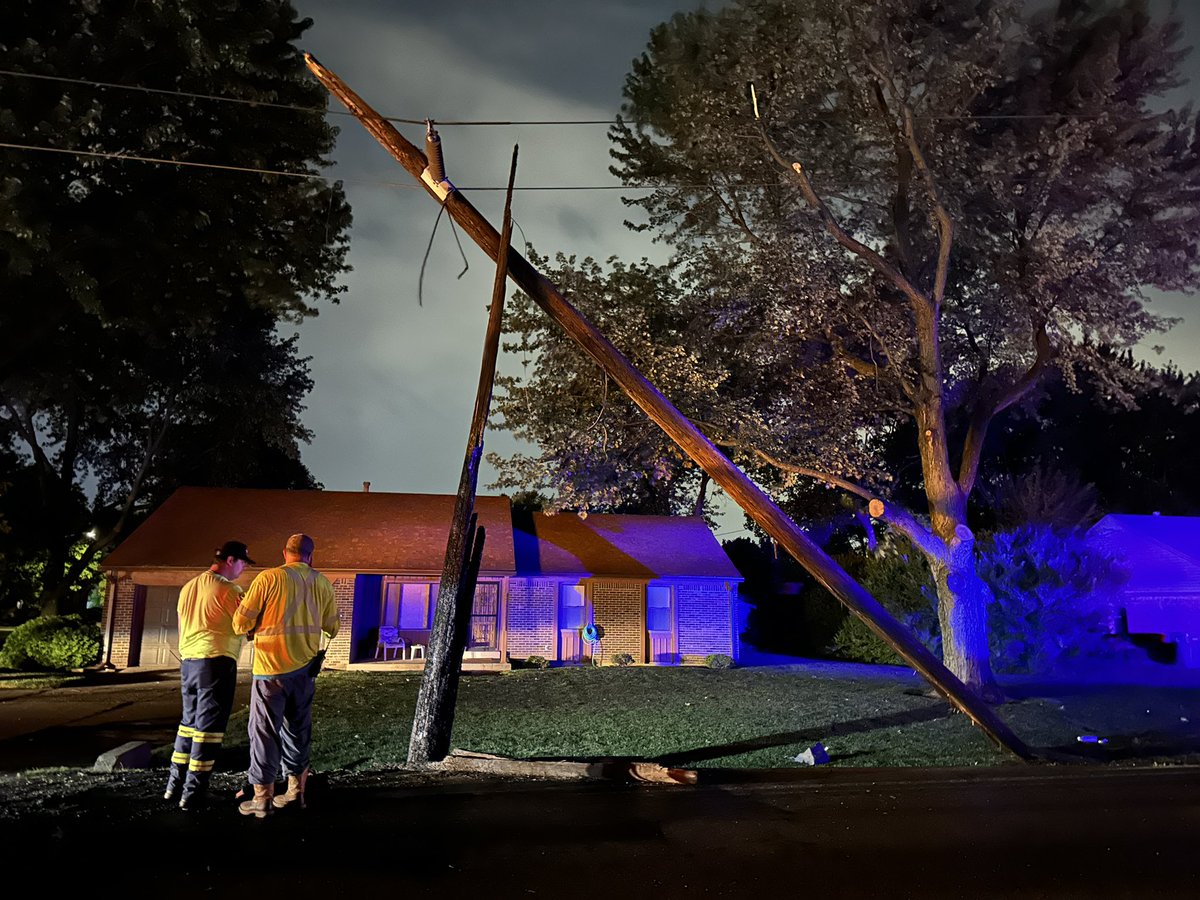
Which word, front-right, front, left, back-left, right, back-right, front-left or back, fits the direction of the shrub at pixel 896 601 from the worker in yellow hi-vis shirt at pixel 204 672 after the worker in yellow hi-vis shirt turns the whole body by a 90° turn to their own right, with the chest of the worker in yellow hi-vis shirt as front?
left

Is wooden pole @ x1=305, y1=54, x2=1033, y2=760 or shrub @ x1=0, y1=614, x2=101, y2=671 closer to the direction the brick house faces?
the wooden pole

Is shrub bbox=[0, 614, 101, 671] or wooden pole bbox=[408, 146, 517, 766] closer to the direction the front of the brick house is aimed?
the wooden pole

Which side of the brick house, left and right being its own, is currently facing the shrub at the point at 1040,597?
left

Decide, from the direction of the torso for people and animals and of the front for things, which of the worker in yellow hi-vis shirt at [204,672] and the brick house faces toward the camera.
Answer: the brick house

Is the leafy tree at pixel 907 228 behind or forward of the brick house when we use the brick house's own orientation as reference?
forward

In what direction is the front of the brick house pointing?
toward the camera

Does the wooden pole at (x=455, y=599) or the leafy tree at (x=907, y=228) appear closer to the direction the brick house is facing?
the wooden pole

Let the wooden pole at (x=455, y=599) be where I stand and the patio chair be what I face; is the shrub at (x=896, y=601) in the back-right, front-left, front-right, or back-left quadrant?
front-right

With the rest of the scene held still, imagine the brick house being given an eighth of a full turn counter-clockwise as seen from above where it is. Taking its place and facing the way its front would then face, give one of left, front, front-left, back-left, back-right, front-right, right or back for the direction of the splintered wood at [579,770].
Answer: front-right

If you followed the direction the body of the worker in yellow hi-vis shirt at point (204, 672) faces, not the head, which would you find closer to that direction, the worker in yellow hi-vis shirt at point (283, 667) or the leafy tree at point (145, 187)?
the leafy tree

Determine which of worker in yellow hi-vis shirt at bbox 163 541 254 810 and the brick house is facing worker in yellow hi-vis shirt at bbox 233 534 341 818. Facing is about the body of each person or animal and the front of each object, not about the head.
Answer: the brick house

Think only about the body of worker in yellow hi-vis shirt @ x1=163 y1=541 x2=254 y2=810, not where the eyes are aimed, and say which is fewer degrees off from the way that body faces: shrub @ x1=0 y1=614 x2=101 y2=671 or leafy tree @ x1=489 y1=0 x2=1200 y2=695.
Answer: the leafy tree

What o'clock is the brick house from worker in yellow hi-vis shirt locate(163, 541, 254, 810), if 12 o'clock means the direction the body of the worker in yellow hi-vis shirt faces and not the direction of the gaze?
The brick house is roughly at 11 o'clock from the worker in yellow hi-vis shirt.

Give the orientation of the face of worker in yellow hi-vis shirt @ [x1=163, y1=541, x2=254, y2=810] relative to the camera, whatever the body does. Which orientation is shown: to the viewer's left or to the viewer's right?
to the viewer's right

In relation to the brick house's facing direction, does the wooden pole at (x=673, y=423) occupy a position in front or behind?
in front

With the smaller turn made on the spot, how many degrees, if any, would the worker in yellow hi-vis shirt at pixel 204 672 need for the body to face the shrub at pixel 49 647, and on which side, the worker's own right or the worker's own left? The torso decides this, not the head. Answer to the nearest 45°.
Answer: approximately 45° to the worker's own left

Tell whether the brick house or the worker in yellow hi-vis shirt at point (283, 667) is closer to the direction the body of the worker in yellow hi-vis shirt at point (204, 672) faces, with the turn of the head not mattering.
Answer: the brick house

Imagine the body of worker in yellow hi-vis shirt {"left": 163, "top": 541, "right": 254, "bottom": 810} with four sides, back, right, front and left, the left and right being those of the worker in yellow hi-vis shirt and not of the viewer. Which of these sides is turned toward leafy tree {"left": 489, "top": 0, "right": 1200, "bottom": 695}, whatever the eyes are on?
front

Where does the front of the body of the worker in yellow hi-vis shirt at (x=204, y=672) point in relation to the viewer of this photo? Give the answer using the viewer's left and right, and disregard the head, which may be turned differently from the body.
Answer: facing away from the viewer and to the right of the viewer

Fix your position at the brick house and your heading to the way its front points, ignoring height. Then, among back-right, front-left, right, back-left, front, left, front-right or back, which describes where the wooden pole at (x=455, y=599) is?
front
